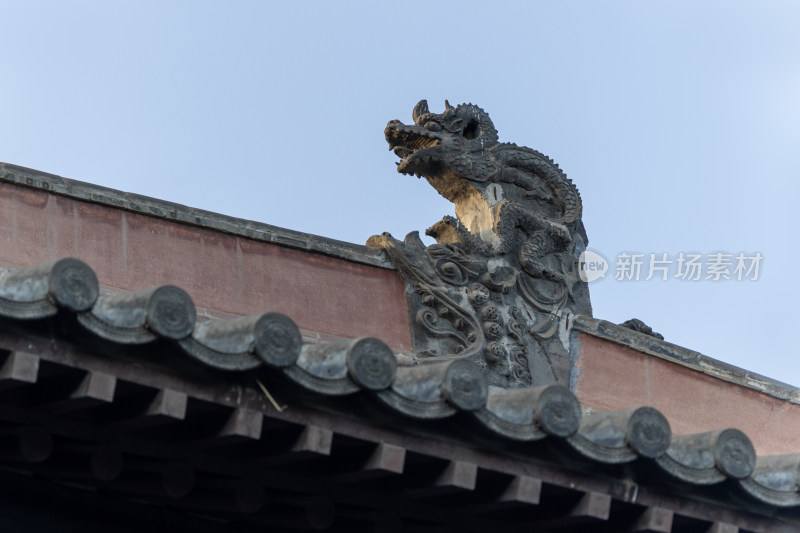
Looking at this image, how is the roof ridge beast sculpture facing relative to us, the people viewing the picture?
facing to the left of the viewer
